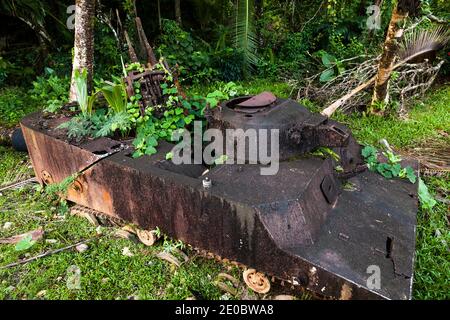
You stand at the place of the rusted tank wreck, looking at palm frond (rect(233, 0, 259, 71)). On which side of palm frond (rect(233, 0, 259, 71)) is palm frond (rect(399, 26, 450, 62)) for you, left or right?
right

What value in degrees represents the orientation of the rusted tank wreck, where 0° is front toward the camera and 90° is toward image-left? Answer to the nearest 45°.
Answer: approximately 315°

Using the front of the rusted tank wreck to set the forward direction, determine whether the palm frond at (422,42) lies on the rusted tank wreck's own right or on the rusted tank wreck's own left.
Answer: on the rusted tank wreck's own left

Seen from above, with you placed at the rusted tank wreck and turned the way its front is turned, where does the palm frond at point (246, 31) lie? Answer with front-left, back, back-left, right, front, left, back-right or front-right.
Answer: back-left
